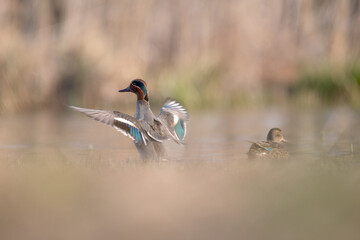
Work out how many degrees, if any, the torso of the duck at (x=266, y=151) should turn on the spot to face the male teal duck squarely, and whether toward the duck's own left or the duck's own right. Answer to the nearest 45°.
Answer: approximately 180°

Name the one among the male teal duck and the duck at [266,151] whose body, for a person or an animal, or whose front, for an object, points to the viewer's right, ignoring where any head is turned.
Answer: the duck

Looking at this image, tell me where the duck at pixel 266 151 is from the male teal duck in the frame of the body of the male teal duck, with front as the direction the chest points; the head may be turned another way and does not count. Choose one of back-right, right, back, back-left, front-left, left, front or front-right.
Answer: back-right

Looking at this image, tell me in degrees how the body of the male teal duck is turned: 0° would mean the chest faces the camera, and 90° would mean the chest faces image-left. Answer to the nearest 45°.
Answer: approximately 135°

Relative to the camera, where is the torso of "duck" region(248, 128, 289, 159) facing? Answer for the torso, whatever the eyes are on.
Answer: to the viewer's right

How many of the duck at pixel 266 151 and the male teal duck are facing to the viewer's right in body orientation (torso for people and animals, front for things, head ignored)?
1
